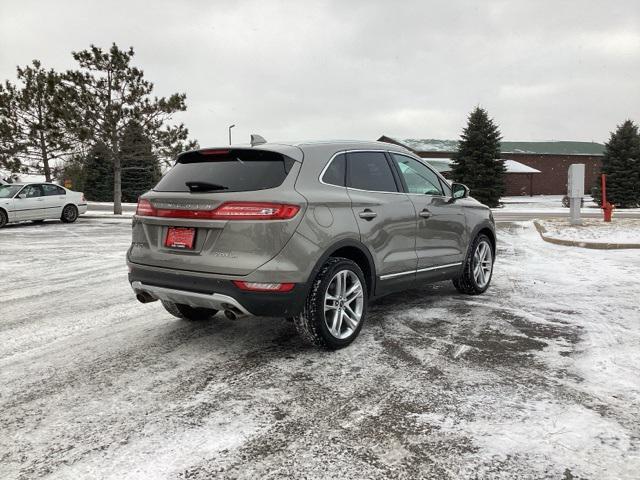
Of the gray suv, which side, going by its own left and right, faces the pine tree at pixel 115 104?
left

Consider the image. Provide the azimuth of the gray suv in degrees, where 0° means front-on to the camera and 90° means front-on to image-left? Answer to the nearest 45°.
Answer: approximately 225°

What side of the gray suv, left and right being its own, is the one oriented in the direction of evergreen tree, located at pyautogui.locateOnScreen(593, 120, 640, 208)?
front

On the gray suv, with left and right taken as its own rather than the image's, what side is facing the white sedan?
left

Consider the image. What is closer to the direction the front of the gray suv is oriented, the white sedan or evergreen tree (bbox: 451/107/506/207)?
the evergreen tree

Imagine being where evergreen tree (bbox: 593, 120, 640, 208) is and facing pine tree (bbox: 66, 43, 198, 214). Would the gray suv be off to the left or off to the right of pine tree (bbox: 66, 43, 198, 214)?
left

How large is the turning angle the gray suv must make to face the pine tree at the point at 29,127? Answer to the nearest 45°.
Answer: approximately 90° to its left

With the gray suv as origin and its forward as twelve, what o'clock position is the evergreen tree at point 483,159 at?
The evergreen tree is roughly at 11 o'clock from the gray suv.
